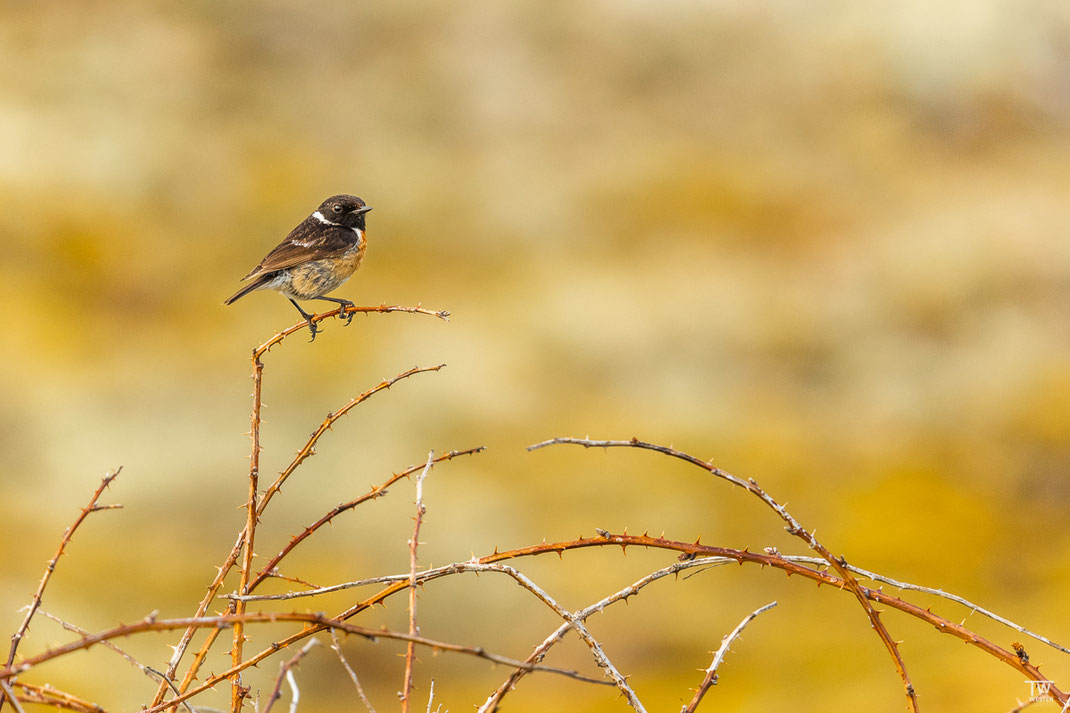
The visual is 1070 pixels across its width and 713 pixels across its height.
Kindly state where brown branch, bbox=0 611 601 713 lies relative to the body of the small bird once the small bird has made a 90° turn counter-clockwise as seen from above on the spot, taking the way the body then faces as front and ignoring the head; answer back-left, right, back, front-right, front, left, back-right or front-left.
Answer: back

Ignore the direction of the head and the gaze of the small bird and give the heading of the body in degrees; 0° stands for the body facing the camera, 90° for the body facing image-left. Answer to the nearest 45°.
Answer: approximately 270°
